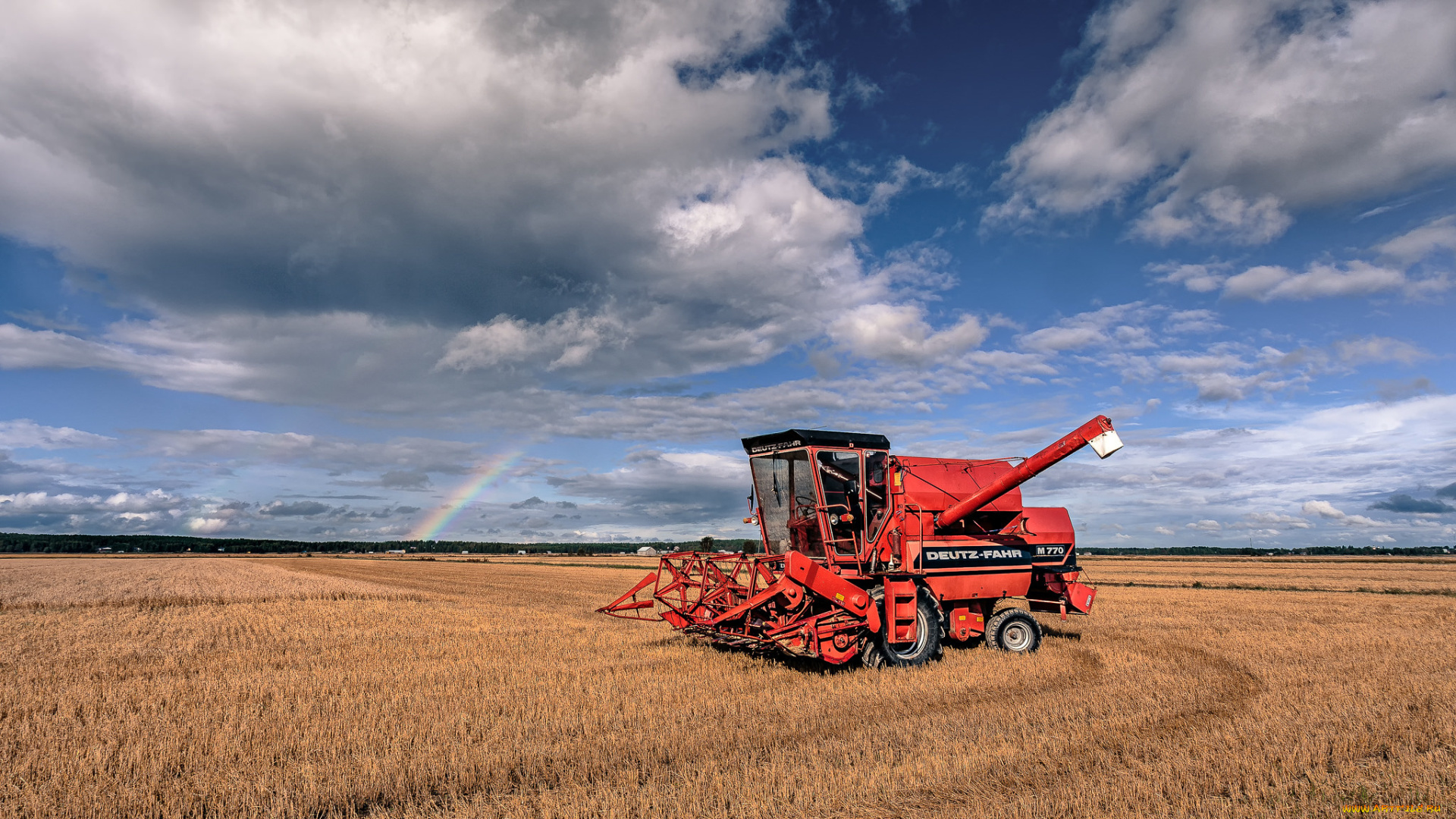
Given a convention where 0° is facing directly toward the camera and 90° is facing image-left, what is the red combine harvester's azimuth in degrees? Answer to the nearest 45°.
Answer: approximately 45°
